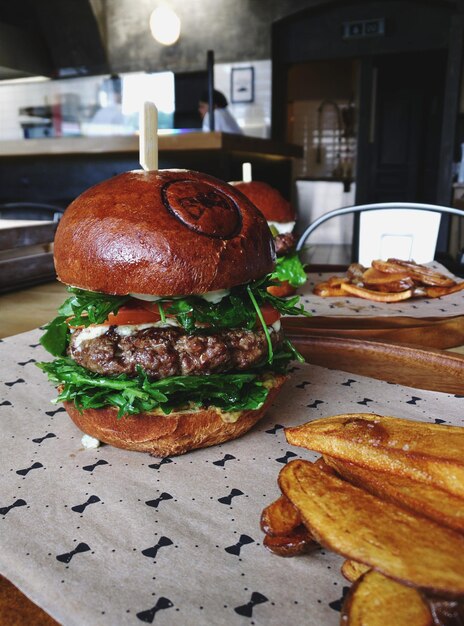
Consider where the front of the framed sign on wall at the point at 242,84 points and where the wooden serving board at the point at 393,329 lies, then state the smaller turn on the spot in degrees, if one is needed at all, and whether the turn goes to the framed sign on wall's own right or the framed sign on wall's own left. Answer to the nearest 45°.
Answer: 0° — it already faces it

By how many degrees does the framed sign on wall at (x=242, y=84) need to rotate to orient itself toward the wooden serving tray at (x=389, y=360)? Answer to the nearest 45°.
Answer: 0° — it already faces it

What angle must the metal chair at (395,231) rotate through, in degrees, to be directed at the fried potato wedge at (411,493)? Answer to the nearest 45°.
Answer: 0° — it already faces it

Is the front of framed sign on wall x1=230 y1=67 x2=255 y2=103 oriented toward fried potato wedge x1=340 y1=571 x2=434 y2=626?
yes

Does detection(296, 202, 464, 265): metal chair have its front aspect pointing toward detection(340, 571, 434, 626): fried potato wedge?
yes

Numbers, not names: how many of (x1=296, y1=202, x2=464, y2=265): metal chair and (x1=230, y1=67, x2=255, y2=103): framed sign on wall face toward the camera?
2

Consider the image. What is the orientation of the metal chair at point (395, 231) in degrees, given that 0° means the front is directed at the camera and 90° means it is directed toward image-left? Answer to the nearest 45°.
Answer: approximately 0°

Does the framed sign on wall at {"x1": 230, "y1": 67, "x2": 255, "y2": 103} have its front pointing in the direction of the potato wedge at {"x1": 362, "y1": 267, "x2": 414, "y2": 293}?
yes

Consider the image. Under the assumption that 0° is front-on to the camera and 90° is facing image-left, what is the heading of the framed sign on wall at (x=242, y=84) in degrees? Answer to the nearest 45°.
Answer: approximately 0°

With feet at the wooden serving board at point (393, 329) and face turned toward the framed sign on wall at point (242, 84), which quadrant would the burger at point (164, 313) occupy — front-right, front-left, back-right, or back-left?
back-left

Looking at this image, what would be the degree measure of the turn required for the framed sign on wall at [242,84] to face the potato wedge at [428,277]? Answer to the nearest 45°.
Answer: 0° — it already faces it
